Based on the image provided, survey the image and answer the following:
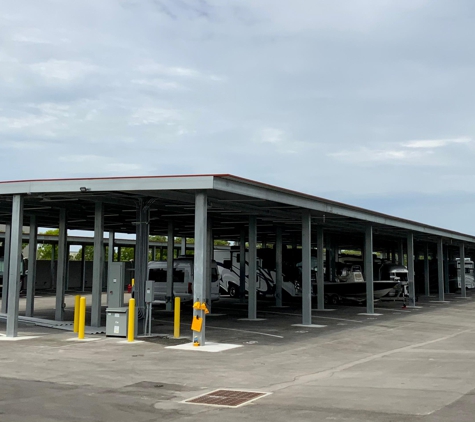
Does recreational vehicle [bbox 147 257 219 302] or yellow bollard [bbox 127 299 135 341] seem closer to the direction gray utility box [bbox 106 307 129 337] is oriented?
the yellow bollard

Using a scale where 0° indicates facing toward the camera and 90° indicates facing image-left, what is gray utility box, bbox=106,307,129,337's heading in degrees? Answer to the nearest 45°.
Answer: approximately 0°

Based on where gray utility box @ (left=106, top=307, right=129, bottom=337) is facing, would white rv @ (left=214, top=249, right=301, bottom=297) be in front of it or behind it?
behind

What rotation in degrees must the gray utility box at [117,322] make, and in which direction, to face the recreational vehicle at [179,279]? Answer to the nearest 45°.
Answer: approximately 180°
